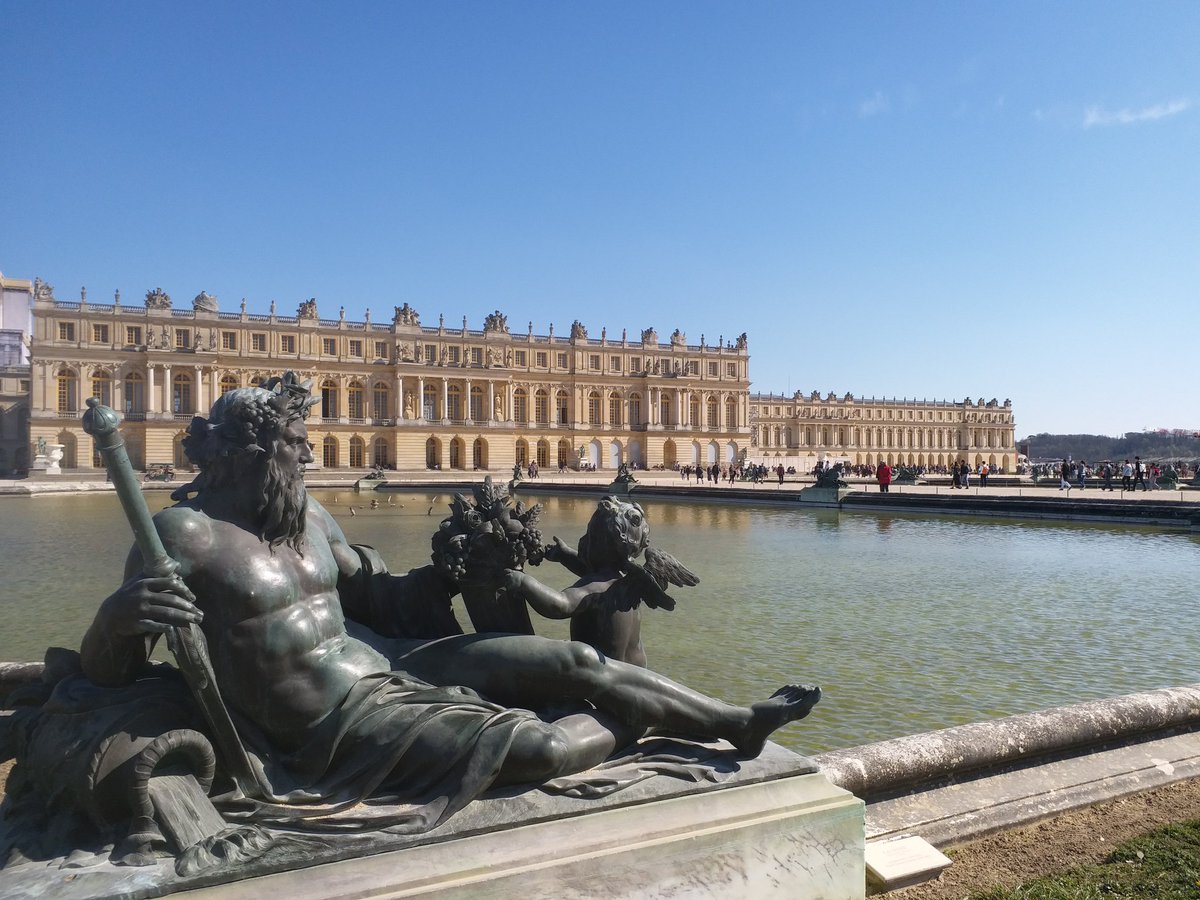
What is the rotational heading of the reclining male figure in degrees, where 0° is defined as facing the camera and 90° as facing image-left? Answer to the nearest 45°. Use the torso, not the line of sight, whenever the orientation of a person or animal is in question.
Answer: approximately 315°
